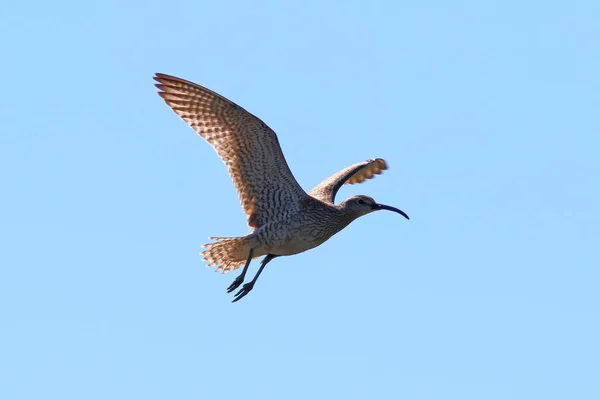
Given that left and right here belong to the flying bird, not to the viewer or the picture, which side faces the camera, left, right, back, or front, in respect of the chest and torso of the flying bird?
right
